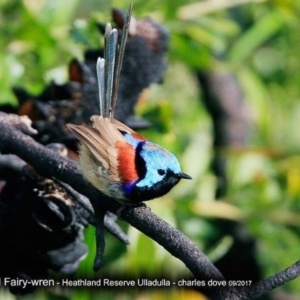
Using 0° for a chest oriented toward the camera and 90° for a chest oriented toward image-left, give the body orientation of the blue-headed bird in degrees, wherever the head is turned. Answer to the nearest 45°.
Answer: approximately 270°
